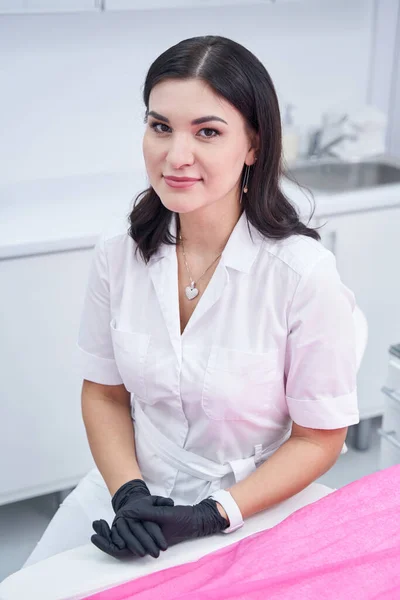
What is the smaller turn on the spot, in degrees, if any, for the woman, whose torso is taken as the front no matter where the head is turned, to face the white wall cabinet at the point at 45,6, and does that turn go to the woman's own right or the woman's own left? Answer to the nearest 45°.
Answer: approximately 135° to the woman's own right

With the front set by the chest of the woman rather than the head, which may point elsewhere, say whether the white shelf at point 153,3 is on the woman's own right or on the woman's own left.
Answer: on the woman's own right

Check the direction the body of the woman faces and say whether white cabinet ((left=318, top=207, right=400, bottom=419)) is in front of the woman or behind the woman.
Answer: behind

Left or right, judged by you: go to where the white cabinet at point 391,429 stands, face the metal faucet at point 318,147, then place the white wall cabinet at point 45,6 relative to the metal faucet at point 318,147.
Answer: left

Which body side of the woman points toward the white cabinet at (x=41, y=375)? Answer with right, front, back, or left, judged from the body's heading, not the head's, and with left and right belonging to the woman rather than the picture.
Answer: right

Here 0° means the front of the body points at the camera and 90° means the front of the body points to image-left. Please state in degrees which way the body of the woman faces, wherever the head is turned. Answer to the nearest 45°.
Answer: approximately 45°
